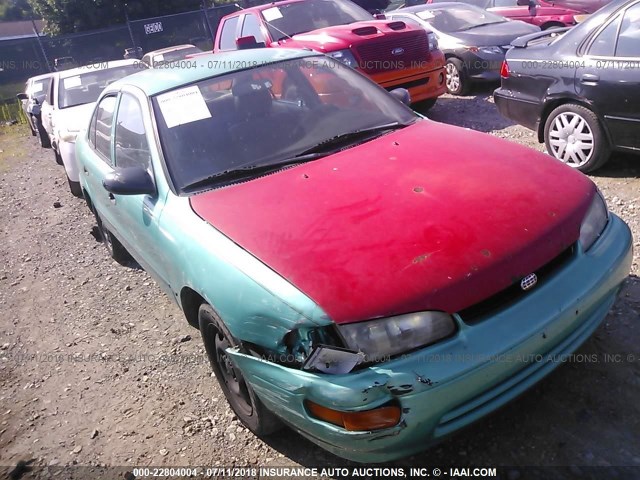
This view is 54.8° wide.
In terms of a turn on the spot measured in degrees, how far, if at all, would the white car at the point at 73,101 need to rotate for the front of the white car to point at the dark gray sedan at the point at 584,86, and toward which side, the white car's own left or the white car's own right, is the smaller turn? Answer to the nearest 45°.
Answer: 0° — it already faces it

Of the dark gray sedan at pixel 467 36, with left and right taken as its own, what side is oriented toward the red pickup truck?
right

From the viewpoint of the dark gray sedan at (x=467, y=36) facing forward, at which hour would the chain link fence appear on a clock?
The chain link fence is roughly at 6 o'clock from the dark gray sedan.

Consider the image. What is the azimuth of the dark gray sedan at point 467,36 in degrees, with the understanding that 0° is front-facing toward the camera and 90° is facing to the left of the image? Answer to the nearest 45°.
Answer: approximately 315°

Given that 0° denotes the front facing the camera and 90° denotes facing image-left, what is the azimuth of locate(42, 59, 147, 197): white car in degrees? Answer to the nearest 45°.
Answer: approximately 315°

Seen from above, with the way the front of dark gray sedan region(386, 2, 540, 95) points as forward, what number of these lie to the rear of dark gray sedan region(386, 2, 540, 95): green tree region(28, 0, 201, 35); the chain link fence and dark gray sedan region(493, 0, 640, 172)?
2

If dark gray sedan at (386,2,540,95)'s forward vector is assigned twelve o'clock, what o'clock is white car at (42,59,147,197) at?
The white car is roughly at 4 o'clock from the dark gray sedan.

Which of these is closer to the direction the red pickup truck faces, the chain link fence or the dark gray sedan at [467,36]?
the dark gray sedan

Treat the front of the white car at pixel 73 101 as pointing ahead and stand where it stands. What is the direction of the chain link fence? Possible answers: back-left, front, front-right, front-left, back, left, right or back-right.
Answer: back-left

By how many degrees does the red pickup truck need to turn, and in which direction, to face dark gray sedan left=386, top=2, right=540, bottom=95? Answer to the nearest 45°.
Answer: approximately 90° to its left

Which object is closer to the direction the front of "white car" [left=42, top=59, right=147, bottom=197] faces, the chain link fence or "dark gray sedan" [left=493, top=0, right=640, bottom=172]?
the dark gray sedan

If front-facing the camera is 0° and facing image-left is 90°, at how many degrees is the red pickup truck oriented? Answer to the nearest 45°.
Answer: approximately 315°

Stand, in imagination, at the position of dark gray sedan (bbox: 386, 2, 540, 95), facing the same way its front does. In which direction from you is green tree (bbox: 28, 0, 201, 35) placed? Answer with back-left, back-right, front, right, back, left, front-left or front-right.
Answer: back
